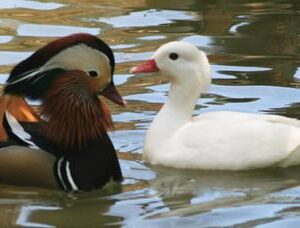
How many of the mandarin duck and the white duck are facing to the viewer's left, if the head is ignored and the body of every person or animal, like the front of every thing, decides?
1

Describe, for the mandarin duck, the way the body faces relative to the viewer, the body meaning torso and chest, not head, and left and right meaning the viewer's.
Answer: facing to the right of the viewer

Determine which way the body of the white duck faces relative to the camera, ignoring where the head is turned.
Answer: to the viewer's left

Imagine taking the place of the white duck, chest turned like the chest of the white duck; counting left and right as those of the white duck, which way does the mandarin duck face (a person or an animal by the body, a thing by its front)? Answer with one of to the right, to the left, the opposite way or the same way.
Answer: the opposite way
